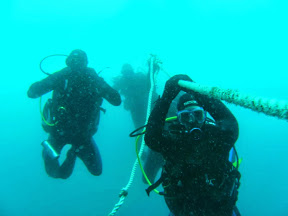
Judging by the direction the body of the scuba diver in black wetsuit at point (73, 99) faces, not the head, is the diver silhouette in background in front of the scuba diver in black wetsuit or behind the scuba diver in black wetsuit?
behind

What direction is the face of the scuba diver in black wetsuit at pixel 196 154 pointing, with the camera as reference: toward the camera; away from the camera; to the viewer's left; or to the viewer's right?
toward the camera

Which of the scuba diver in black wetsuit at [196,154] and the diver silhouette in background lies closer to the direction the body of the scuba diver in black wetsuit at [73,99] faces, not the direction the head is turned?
the scuba diver in black wetsuit

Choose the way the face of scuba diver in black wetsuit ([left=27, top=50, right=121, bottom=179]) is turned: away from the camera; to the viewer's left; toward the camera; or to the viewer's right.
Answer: toward the camera

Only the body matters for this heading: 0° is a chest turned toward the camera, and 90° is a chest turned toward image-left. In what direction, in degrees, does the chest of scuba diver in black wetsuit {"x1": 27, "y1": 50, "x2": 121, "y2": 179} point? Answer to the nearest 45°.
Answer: approximately 0°

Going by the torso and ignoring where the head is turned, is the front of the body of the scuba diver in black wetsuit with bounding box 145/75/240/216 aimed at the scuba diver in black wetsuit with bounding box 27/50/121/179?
no

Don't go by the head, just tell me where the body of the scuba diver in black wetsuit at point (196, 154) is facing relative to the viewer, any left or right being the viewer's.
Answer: facing the viewer

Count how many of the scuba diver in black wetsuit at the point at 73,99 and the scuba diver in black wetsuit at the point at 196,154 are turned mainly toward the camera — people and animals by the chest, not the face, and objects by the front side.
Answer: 2

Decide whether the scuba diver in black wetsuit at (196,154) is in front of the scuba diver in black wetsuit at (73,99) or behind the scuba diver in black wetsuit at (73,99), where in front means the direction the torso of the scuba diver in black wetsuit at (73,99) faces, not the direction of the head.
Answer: in front

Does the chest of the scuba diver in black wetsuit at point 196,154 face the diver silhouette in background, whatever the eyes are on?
no
